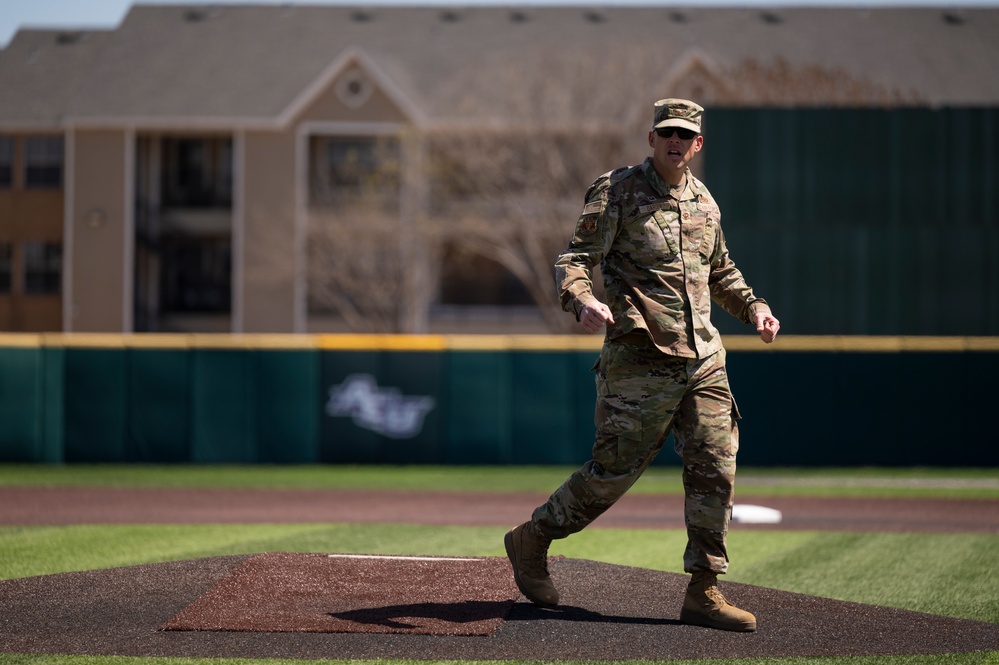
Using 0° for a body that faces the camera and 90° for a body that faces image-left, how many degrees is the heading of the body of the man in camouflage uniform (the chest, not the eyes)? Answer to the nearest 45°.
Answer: approximately 315°

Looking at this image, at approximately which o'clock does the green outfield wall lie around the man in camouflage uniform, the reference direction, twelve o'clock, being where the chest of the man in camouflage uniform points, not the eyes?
The green outfield wall is roughly at 7 o'clock from the man in camouflage uniform.

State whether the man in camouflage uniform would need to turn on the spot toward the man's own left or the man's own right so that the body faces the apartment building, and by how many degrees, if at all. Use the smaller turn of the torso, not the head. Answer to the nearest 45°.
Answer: approximately 135° to the man's own left
